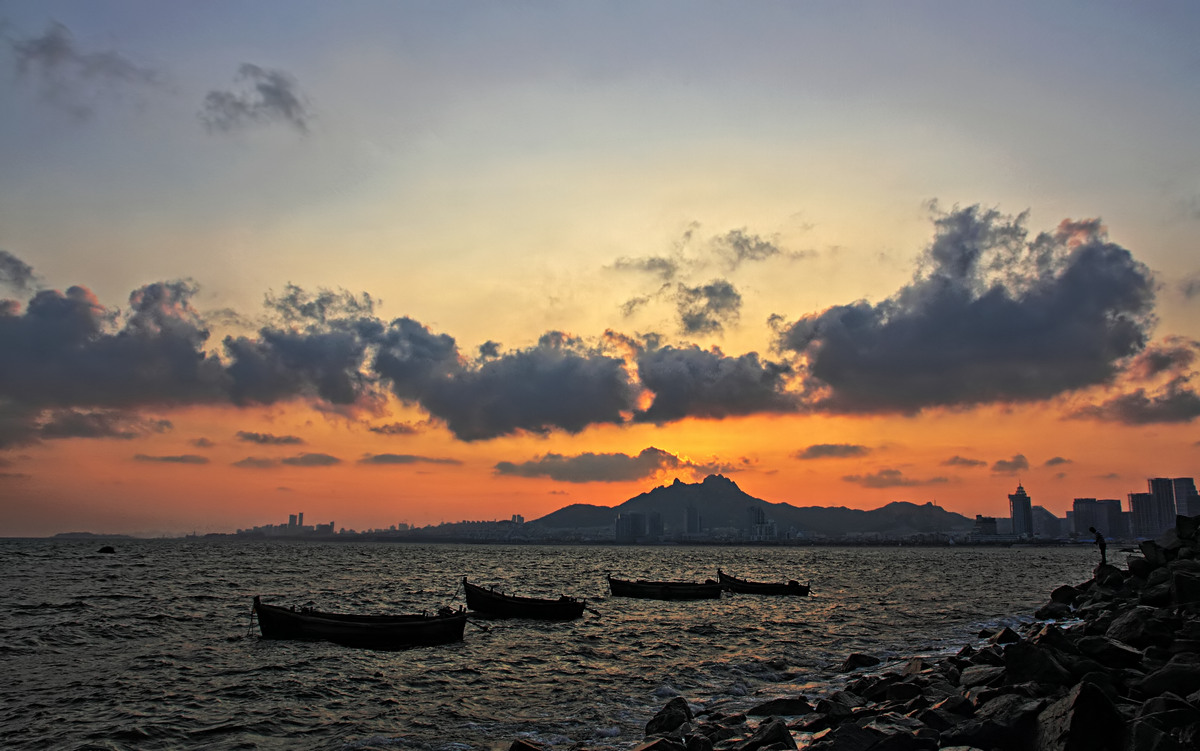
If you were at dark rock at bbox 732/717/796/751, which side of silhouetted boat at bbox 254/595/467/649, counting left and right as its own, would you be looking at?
left

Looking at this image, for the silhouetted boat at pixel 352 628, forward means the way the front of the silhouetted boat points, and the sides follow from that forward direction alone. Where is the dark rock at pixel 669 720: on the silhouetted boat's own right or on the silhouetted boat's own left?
on the silhouetted boat's own left

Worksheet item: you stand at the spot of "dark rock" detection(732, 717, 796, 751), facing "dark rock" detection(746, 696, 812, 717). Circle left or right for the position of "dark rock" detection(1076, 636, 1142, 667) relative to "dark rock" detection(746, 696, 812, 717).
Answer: right

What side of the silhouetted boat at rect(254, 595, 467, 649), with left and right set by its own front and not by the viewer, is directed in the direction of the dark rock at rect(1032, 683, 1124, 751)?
left

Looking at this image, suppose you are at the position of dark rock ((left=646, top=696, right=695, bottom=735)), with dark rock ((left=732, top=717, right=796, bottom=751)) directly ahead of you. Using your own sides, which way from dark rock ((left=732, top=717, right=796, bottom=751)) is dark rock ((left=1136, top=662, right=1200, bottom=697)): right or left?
left

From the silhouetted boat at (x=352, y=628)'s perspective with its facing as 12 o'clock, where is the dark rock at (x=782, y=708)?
The dark rock is roughly at 8 o'clock from the silhouetted boat.

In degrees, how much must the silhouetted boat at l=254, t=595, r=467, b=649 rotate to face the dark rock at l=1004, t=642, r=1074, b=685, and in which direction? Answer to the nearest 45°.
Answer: approximately 135° to its left

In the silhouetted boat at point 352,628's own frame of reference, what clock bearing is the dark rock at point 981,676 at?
The dark rock is roughly at 8 o'clock from the silhouetted boat.

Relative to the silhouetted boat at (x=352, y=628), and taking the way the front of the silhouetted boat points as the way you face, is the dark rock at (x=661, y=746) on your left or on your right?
on your left

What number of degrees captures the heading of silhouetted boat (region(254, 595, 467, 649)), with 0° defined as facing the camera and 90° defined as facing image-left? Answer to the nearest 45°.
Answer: approximately 90°
